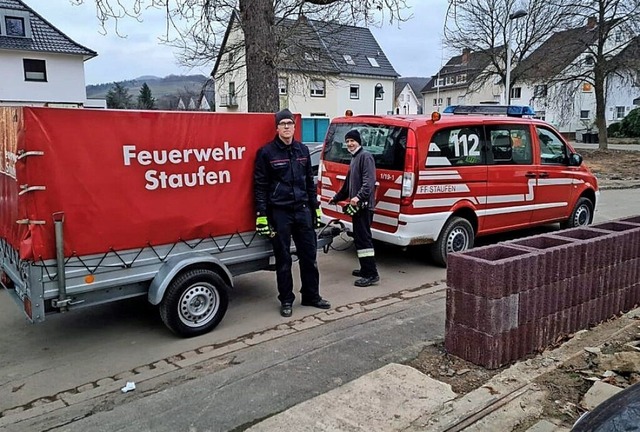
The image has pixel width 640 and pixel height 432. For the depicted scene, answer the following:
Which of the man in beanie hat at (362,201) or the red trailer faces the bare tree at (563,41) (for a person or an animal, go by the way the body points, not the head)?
the red trailer

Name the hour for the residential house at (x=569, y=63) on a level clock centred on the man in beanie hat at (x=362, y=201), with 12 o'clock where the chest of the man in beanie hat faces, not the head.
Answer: The residential house is roughly at 4 o'clock from the man in beanie hat.

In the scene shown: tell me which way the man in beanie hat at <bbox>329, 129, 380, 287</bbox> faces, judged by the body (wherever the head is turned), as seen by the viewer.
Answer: to the viewer's left

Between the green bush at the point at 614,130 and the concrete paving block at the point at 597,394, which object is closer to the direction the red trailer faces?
the green bush

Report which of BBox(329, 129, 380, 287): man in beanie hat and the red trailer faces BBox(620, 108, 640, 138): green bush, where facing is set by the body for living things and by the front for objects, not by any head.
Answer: the red trailer

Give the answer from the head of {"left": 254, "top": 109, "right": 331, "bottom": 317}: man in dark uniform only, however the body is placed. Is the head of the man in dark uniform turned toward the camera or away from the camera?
toward the camera

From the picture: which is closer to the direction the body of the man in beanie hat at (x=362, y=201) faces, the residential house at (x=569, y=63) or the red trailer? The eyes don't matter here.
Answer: the red trailer

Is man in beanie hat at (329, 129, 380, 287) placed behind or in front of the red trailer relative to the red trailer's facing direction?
in front

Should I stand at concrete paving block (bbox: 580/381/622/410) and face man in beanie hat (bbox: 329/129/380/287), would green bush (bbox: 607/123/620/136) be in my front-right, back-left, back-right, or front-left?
front-right

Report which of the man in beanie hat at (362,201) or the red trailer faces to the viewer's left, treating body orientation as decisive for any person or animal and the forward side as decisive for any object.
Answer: the man in beanie hat

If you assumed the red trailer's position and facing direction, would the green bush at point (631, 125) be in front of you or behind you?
in front

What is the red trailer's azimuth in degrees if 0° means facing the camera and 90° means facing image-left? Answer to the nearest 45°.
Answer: approximately 225°

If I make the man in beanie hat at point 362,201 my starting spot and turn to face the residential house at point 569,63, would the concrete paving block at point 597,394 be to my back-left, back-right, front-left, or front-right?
back-right

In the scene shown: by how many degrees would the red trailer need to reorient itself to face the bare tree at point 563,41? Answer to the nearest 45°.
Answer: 0° — it already faces it

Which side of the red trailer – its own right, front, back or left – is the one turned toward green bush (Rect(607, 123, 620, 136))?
front

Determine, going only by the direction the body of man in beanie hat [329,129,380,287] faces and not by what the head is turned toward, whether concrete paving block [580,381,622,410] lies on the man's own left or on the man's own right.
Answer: on the man's own left

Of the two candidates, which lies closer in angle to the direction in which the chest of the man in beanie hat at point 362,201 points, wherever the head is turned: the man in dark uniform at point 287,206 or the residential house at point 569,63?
the man in dark uniform

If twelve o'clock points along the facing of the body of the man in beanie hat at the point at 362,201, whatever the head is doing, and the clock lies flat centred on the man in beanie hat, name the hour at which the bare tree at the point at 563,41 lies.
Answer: The bare tree is roughly at 4 o'clock from the man in beanie hat.
